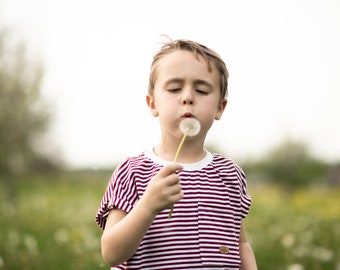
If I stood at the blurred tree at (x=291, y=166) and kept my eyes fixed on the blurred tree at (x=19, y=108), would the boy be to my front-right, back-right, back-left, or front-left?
front-left

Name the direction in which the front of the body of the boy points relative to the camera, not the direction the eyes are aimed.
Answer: toward the camera

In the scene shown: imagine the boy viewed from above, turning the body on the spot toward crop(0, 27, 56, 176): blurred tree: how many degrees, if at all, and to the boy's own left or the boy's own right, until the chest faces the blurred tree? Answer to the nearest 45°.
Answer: approximately 180°

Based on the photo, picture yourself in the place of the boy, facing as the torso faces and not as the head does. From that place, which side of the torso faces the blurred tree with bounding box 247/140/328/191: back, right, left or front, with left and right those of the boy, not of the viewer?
back

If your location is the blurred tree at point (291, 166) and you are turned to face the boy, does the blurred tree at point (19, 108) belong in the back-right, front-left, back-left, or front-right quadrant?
front-right

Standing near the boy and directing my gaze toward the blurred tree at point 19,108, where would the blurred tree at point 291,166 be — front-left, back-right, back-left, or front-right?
front-right
